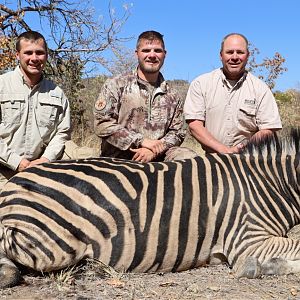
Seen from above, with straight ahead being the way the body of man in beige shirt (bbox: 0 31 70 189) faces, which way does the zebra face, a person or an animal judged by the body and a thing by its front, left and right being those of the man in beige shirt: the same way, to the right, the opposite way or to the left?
to the left

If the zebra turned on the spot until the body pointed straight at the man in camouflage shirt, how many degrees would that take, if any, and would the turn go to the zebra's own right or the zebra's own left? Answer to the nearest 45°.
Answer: approximately 90° to the zebra's own left

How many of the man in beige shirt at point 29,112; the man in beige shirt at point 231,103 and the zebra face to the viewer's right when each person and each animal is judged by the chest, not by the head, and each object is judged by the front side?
1

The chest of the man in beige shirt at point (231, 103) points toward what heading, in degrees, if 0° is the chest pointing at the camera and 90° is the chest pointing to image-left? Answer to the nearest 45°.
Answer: approximately 0°

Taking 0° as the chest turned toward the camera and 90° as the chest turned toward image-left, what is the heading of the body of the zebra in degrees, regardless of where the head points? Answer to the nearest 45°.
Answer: approximately 270°

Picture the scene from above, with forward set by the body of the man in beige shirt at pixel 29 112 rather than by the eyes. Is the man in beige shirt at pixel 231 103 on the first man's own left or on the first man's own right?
on the first man's own left

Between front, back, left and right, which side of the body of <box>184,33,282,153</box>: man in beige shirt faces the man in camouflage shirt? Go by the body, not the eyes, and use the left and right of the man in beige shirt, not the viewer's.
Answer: right

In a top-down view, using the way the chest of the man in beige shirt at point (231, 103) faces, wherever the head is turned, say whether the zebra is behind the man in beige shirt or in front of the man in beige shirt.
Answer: in front

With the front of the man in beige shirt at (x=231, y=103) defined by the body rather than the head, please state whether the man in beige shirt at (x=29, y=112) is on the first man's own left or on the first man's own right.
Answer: on the first man's own right

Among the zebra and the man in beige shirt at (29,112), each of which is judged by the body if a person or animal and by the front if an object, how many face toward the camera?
1
